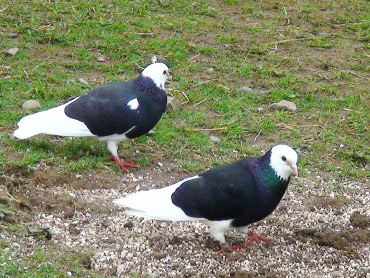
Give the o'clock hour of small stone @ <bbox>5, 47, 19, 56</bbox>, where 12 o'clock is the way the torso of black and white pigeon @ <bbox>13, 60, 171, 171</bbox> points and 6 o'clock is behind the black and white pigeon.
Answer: The small stone is roughly at 8 o'clock from the black and white pigeon.

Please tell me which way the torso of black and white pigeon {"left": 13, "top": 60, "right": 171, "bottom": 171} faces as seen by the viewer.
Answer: to the viewer's right

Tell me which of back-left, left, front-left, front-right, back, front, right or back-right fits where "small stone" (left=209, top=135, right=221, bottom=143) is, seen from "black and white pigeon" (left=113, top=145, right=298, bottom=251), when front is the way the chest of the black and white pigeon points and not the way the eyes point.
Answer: left

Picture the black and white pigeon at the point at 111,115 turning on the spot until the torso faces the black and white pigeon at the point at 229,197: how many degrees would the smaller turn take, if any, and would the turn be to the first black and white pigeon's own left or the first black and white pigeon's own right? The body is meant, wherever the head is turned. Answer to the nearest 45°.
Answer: approximately 45° to the first black and white pigeon's own right

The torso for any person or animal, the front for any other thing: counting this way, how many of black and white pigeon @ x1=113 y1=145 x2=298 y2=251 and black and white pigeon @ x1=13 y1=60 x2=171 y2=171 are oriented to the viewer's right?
2

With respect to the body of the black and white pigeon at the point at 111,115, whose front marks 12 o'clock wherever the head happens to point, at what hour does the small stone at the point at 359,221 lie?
The small stone is roughly at 1 o'clock from the black and white pigeon.

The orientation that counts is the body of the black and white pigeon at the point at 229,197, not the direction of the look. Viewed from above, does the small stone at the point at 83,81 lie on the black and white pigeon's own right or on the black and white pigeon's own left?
on the black and white pigeon's own left

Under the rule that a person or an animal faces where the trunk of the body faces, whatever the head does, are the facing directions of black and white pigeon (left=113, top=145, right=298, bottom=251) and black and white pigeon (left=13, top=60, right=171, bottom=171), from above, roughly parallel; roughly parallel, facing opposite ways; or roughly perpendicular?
roughly parallel

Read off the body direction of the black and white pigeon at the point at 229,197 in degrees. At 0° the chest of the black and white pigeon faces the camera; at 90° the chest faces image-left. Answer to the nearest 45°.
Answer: approximately 270°

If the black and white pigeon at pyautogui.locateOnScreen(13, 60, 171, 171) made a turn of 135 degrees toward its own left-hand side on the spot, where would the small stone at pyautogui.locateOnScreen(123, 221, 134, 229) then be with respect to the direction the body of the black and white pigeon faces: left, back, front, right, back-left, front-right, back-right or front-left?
back-left

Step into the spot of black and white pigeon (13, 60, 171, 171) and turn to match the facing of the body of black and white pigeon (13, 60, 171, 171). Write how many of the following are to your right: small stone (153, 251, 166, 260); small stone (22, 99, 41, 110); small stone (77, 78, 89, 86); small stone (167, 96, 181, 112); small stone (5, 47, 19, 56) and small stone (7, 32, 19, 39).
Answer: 1

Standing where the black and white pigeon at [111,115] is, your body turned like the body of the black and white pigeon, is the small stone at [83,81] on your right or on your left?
on your left

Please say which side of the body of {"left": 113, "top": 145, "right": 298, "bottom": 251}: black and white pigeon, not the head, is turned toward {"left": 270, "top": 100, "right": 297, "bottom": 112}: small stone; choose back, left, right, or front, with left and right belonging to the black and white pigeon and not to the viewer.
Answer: left
